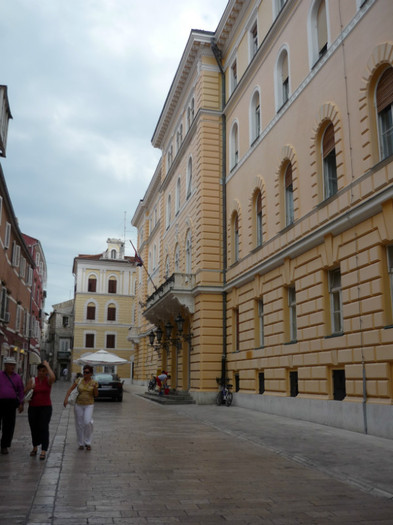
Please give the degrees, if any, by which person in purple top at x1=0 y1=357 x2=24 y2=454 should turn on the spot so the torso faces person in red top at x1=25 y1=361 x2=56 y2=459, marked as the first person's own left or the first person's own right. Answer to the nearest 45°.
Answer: approximately 45° to the first person's own left

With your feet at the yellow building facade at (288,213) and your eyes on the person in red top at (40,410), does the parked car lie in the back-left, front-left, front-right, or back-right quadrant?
back-right

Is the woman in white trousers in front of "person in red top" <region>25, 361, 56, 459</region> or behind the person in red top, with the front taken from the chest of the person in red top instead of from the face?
behind

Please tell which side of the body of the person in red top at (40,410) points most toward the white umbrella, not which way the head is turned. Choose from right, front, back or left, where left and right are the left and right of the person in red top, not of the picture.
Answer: back

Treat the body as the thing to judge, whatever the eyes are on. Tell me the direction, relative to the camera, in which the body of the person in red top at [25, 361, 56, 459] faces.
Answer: toward the camera

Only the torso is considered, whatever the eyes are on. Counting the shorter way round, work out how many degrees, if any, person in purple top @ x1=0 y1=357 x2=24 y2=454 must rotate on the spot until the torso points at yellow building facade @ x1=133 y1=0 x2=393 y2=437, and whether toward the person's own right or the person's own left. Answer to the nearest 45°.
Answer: approximately 135° to the person's own left

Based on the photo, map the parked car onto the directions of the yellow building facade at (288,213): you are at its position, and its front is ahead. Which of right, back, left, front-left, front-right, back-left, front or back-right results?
right

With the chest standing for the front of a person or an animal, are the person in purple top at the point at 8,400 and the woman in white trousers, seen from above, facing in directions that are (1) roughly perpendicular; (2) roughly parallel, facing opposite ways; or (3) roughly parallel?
roughly parallel

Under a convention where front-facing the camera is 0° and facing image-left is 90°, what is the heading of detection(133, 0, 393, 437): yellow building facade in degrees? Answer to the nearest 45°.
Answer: approximately 45°

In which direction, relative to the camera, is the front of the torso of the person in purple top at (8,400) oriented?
toward the camera

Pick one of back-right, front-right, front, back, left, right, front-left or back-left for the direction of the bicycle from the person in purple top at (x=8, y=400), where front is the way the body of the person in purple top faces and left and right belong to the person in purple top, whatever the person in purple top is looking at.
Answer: back-left

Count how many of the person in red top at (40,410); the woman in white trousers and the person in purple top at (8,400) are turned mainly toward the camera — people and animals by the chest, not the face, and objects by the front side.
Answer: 3

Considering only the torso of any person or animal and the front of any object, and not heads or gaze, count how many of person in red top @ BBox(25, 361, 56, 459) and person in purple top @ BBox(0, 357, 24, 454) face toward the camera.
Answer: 2

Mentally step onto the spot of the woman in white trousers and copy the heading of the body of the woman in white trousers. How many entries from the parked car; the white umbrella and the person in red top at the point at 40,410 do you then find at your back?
2

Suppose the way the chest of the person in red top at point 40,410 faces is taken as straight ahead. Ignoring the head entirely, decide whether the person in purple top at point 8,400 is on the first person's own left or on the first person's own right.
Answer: on the first person's own right

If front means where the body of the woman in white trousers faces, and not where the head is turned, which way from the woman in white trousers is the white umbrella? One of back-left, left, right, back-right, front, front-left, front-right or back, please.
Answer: back

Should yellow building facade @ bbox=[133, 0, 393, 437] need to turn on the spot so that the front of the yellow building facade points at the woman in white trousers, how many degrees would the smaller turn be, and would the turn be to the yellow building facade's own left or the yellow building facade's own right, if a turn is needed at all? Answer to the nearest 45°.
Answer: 0° — it already faces them
